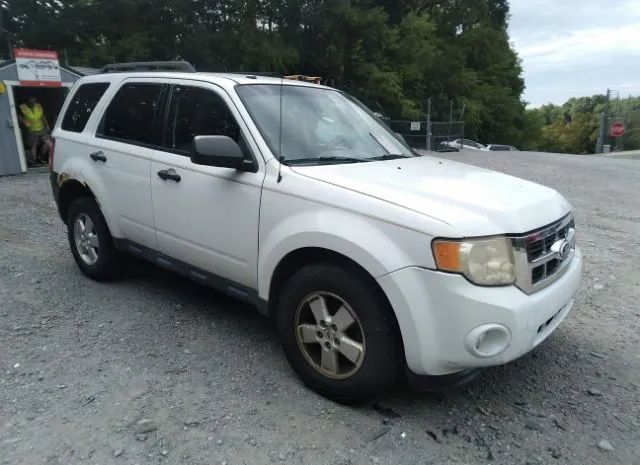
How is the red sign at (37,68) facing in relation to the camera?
toward the camera

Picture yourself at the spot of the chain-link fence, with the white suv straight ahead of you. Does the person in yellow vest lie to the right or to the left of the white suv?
right

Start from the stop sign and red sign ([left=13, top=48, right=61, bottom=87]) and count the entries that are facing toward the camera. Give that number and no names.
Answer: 2

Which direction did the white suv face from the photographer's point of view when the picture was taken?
facing the viewer and to the right of the viewer

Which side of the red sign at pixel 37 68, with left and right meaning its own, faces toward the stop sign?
left

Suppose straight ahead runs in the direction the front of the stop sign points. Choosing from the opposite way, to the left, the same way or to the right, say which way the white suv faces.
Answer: to the left

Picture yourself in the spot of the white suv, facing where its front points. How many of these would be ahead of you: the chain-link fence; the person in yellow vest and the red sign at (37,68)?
0

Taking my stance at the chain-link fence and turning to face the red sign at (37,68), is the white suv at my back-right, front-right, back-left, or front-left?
front-left

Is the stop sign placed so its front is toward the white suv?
yes

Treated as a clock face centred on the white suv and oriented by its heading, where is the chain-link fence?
The chain-link fence is roughly at 8 o'clock from the white suv.

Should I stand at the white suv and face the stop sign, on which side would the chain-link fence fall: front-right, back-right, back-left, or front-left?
front-left

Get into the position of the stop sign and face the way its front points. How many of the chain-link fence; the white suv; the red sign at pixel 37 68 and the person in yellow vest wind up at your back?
0

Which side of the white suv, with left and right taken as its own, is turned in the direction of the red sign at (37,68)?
back

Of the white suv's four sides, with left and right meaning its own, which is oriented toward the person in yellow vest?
back
